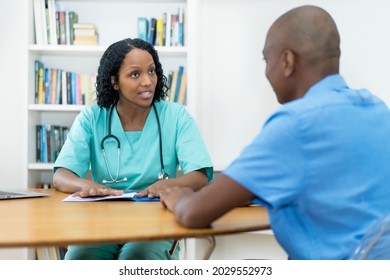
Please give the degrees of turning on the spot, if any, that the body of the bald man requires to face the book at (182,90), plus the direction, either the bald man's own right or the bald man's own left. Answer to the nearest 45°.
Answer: approximately 45° to the bald man's own right

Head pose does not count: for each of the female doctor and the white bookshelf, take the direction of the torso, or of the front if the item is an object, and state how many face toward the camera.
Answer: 2

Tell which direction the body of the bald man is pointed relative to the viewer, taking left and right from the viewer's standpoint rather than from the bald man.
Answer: facing away from the viewer and to the left of the viewer

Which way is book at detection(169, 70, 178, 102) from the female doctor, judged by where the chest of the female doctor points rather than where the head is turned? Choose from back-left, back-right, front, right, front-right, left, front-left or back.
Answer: back

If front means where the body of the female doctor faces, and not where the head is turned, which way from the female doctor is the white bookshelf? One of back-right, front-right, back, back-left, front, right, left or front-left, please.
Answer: back

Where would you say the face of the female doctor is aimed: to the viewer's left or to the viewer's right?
to the viewer's right

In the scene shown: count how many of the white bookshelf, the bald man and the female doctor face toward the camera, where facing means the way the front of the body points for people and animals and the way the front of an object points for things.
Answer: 2

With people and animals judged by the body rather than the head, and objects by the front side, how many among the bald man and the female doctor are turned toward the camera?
1

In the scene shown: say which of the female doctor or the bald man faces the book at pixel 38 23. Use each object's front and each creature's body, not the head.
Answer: the bald man

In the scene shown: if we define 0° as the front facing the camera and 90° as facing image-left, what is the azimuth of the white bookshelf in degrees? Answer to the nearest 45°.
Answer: approximately 0°
